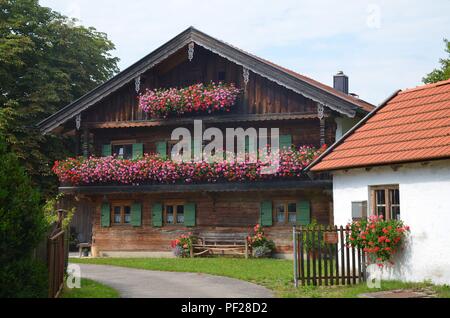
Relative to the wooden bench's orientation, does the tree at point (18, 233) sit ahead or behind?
ahead

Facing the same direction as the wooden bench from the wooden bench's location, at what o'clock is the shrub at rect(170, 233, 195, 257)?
The shrub is roughly at 3 o'clock from the wooden bench.

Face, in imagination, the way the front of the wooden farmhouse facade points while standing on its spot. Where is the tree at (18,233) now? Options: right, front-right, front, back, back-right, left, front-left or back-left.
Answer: front

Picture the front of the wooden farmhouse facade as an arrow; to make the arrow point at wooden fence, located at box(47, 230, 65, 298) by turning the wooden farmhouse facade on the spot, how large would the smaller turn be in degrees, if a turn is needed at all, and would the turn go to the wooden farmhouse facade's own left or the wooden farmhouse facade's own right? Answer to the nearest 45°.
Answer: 0° — it already faces it

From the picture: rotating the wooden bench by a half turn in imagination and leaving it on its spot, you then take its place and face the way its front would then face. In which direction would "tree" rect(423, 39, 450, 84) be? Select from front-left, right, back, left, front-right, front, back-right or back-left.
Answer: front-right

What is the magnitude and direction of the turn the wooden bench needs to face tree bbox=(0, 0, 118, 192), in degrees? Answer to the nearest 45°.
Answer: approximately 135° to its right

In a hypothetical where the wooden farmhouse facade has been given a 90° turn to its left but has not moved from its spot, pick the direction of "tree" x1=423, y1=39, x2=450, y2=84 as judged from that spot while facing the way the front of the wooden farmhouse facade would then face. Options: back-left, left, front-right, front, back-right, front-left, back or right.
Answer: front-left

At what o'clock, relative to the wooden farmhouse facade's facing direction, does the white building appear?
The white building is roughly at 11 o'clock from the wooden farmhouse facade.

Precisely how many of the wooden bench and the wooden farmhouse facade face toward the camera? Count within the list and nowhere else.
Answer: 2

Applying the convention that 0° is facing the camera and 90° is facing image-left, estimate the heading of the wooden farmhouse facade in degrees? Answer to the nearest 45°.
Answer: approximately 0°

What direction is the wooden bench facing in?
toward the camera
